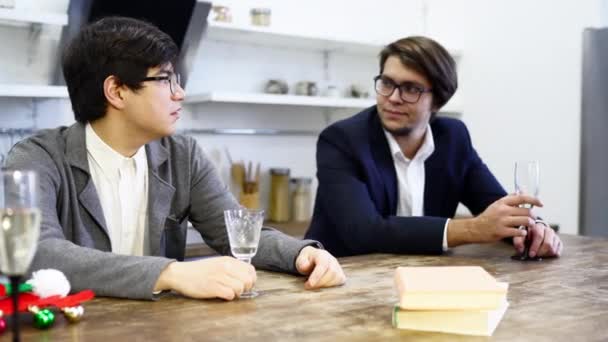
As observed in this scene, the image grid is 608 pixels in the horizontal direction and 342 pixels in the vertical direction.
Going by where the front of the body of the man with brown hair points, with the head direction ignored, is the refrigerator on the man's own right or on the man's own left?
on the man's own left

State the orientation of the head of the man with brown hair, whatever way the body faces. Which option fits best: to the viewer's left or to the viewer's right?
to the viewer's left

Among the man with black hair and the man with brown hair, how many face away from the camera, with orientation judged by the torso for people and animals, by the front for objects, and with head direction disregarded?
0

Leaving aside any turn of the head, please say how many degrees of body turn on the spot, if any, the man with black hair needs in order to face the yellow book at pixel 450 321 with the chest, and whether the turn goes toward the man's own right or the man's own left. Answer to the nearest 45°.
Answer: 0° — they already face it

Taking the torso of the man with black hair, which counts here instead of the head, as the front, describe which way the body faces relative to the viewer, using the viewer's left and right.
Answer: facing the viewer and to the right of the viewer

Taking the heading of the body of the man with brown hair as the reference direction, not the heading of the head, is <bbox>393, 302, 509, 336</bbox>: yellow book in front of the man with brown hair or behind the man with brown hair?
in front

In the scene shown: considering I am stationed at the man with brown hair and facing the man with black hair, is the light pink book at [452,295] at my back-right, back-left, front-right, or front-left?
front-left

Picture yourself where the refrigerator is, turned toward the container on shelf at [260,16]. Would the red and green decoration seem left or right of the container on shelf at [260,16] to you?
left

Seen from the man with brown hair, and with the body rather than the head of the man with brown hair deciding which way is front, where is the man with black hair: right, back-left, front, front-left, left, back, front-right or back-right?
right

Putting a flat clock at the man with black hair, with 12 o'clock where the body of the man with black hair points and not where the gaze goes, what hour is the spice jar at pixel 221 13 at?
The spice jar is roughly at 8 o'clock from the man with black hair.

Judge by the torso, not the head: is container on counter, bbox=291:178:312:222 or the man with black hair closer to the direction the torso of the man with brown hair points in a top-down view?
the man with black hair
